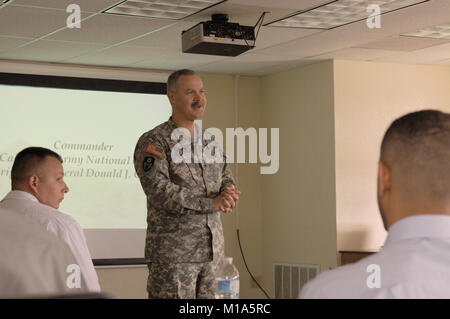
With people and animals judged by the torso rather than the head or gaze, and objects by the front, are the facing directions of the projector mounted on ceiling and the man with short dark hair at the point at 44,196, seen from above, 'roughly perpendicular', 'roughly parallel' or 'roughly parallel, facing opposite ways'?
roughly perpendicular

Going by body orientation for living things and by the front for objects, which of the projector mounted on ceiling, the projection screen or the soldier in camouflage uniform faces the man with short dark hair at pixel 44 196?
the projection screen

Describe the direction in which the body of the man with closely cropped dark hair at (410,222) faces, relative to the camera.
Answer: away from the camera

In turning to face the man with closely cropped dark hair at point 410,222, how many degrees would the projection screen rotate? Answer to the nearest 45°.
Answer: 0° — it already faces them

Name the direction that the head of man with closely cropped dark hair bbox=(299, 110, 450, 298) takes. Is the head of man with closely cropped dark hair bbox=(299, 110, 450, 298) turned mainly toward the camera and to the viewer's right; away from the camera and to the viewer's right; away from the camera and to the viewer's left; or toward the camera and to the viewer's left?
away from the camera and to the viewer's left

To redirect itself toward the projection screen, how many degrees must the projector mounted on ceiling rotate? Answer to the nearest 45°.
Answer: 0° — it already faces it

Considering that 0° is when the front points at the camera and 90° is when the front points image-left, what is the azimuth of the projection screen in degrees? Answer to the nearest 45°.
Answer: approximately 0°

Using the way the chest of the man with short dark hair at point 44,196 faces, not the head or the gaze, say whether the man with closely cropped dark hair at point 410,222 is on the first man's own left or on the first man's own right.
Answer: on the first man's own right

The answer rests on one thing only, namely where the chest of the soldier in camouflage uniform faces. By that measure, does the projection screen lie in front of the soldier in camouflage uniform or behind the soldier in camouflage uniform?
behind

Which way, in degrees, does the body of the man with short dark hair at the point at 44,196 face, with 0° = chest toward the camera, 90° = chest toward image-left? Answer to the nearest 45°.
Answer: approximately 225°
